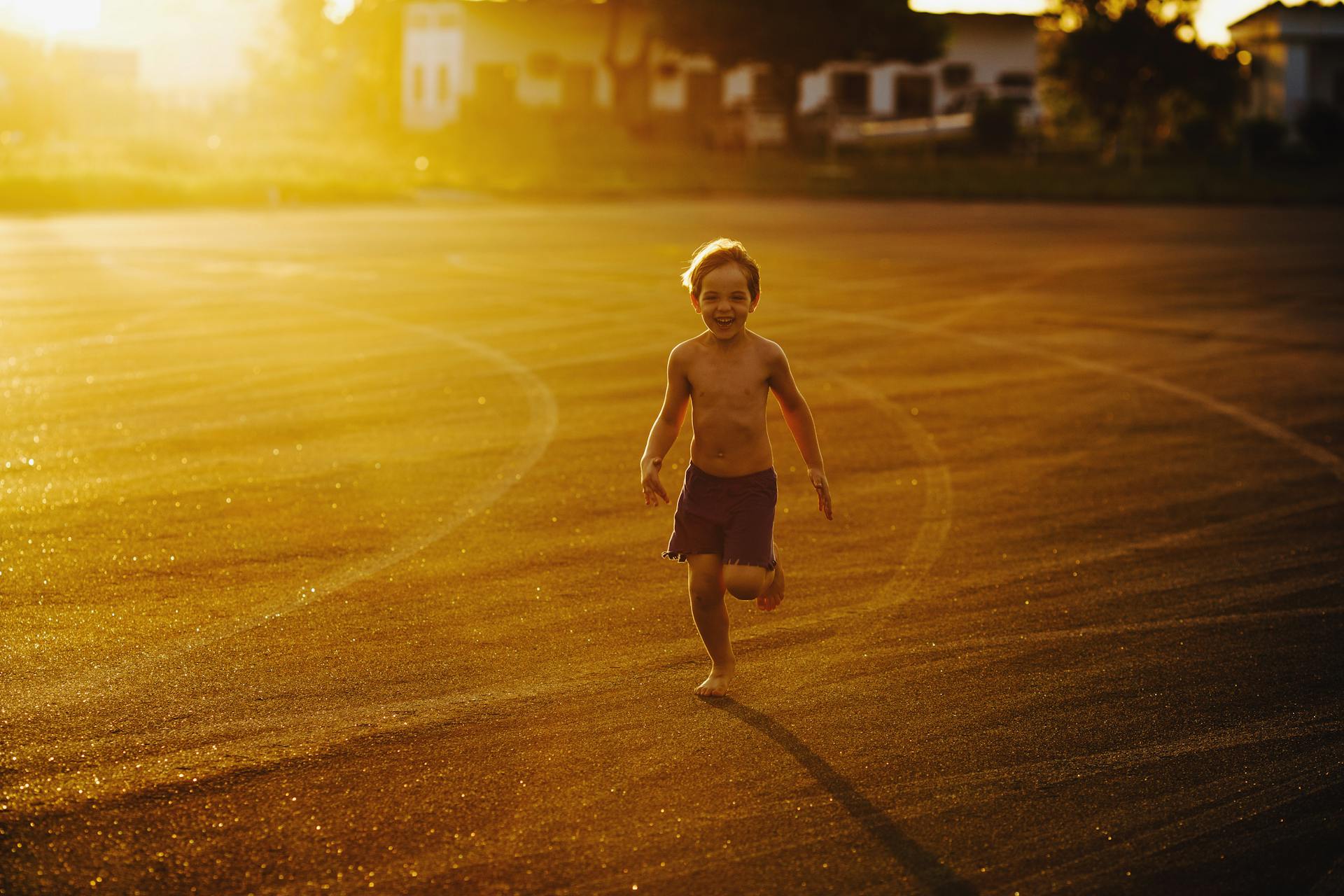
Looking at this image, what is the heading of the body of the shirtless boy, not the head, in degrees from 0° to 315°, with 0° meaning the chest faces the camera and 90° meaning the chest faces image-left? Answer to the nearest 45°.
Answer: approximately 0°

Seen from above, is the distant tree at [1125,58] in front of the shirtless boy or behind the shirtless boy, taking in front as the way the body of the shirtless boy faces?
behind

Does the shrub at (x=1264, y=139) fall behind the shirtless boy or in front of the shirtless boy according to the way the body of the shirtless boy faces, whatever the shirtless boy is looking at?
behind
